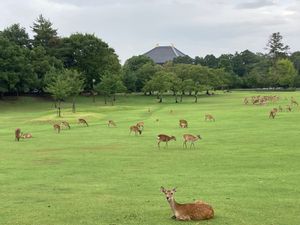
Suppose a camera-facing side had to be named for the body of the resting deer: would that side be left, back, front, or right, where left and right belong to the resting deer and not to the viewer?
left
